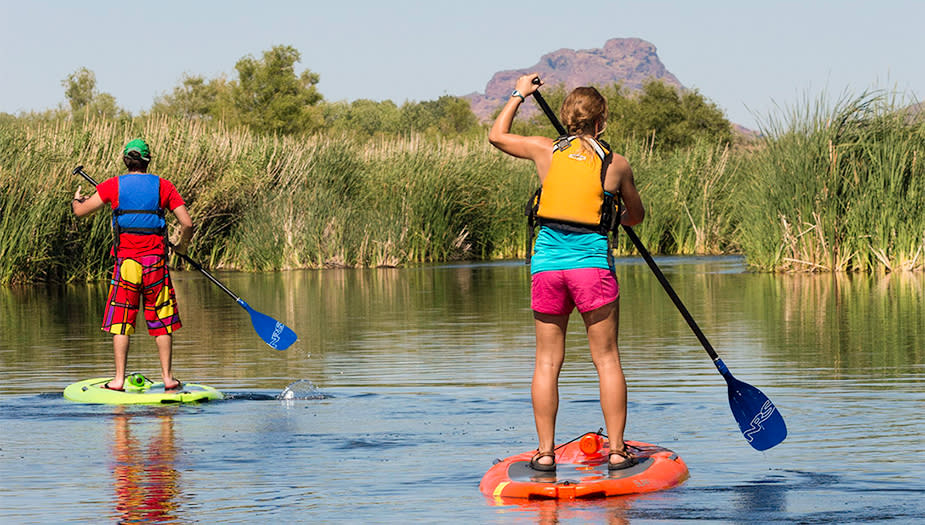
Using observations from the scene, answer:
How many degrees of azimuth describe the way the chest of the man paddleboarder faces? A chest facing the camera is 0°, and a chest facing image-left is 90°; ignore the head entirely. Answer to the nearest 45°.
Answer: approximately 180°

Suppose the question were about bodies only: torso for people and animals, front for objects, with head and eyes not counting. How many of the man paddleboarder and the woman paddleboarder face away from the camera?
2

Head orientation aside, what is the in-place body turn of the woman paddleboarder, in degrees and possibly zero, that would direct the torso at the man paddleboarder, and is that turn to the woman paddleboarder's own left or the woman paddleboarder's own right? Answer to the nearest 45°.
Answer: approximately 45° to the woman paddleboarder's own left

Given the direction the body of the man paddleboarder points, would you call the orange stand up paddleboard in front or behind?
behind

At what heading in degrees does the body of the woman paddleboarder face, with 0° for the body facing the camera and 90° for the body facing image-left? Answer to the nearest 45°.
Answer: approximately 180°
